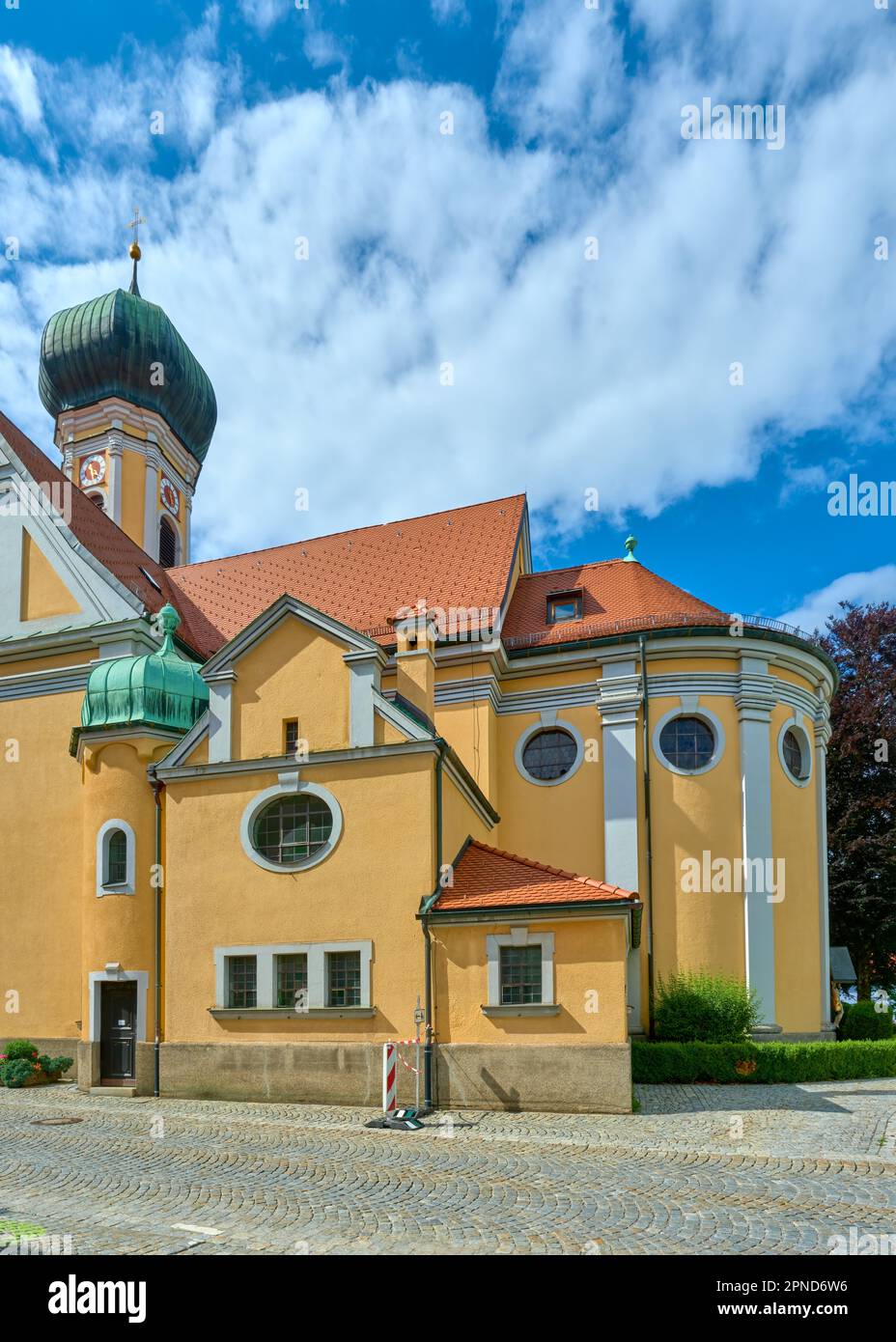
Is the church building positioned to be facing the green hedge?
no

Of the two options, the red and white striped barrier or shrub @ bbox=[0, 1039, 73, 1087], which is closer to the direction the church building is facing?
the shrub

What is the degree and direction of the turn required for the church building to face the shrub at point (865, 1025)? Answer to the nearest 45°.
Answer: approximately 135° to its right

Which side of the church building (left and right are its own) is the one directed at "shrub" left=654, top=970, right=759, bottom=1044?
back

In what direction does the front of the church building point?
to the viewer's left

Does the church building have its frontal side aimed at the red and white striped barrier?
no
